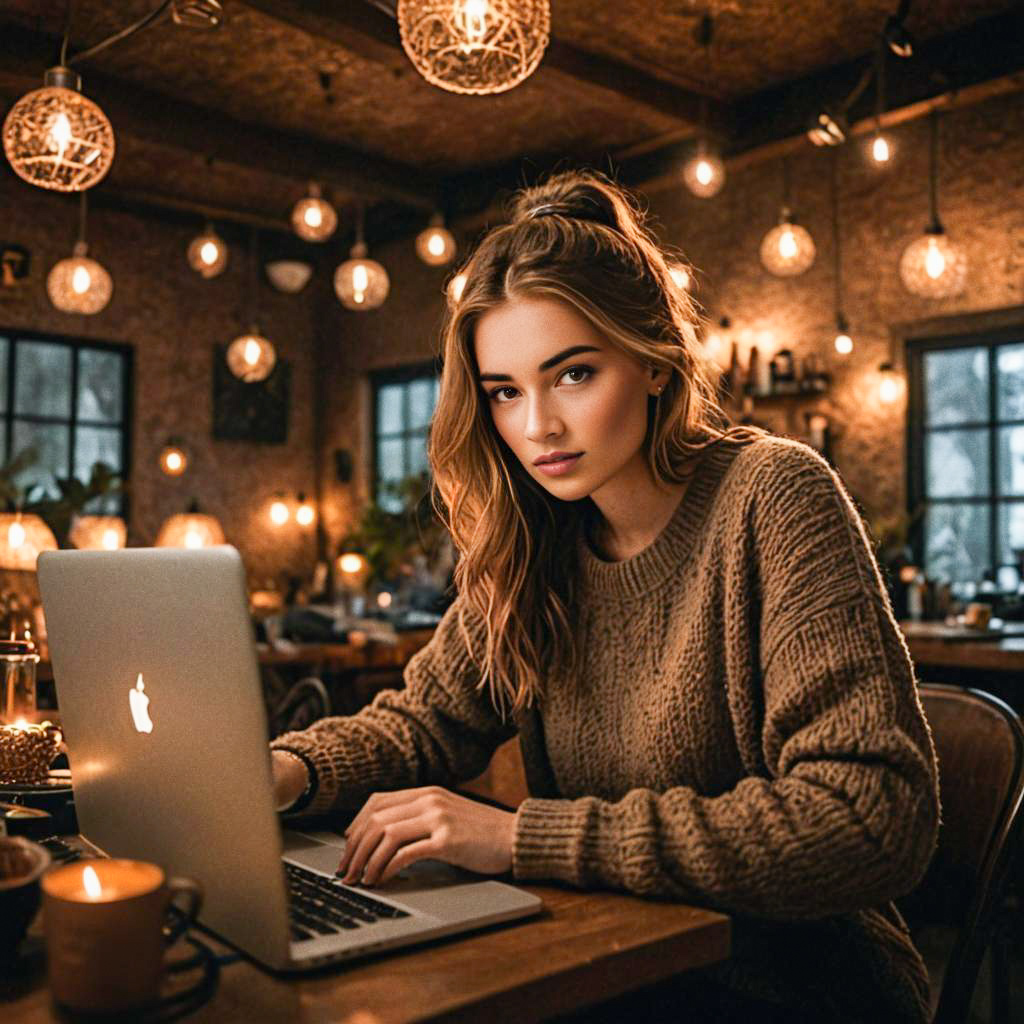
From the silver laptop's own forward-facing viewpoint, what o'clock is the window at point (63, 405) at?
The window is roughly at 10 o'clock from the silver laptop.

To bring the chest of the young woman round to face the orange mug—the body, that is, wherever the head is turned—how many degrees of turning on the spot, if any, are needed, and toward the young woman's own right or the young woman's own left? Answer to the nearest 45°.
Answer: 0° — they already face it

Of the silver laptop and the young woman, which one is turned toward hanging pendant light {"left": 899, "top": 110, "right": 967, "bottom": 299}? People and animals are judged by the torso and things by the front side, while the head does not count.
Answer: the silver laptop

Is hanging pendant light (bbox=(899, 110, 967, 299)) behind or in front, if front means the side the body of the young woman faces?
behind

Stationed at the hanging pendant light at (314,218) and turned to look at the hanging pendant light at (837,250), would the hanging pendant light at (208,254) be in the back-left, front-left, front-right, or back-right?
back-left

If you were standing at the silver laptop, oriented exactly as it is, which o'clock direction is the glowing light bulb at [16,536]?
The glowing light bulb is roughly at 10 o'clock from the silver laptop.

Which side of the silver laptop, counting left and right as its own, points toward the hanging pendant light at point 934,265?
front

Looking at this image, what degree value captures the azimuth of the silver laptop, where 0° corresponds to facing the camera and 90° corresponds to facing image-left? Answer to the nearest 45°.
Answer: approximately 225°

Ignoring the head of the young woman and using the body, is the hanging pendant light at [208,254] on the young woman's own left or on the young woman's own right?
on the young woman's own right

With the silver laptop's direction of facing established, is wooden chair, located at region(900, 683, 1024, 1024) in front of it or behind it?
in front

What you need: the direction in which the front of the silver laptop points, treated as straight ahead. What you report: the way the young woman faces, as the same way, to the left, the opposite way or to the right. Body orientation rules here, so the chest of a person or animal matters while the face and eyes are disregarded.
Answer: the opposite way

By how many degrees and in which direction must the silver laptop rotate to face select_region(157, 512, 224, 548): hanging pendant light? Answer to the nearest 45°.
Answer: approximately 45° to its left

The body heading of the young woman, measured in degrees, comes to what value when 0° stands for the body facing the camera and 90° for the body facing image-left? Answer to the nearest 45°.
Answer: approximately 45°
